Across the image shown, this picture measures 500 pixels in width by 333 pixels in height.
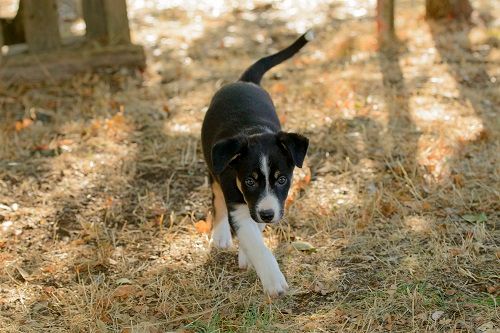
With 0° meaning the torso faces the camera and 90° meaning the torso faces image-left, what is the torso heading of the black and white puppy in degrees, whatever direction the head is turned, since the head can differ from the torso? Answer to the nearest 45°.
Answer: approximately 0°

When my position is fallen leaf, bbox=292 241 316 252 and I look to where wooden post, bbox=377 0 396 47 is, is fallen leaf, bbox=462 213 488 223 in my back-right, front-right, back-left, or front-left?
front-right

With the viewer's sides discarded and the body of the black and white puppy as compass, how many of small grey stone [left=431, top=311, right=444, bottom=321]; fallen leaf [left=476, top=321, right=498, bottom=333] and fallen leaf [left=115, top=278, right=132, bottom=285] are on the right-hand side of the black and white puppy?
1

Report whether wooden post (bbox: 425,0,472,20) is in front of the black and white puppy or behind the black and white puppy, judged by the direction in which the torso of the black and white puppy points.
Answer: behind

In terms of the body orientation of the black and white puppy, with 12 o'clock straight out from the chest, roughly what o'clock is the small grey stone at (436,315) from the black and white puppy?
The small grey stone is roughly at 10 o'clock from the black and white puppy.

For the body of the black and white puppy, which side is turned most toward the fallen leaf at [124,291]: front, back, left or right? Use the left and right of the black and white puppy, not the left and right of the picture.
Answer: right

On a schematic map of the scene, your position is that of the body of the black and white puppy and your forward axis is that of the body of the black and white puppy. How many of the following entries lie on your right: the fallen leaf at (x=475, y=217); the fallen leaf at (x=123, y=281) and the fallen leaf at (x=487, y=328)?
1

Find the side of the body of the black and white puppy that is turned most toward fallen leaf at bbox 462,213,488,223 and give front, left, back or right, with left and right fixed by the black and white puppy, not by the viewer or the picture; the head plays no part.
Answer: left

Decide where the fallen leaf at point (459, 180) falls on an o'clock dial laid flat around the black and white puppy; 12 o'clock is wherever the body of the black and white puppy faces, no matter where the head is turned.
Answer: The fallen leaf is roughly at 8 o'clock from the black and white puppy.

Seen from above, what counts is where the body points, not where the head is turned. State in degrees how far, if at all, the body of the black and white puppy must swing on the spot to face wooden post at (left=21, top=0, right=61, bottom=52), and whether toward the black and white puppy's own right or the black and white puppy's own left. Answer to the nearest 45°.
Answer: approximately 135° to the black and white puppy's own right

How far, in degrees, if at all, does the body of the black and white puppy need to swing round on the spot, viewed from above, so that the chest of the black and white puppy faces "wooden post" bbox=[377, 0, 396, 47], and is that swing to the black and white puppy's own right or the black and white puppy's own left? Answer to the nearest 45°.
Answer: approximately 180°

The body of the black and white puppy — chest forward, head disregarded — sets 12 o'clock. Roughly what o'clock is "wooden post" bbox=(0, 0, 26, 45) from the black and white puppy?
The wooden post is roughly at 5 o'clock from the black and white puppy.

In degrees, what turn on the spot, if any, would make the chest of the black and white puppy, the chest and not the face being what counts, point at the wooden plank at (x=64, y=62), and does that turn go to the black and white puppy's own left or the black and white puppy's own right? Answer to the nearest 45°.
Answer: approximately 135° to the black and white puppy's own right

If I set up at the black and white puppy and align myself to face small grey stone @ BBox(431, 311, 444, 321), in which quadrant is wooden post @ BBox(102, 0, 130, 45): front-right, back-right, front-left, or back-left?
back-left
